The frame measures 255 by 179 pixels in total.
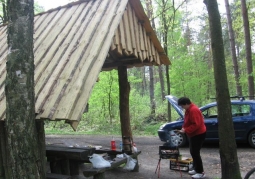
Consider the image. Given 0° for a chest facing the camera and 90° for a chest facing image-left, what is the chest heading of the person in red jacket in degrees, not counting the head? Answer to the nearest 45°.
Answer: approximately 90°

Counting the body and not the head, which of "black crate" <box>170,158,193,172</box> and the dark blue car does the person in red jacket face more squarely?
the black crate

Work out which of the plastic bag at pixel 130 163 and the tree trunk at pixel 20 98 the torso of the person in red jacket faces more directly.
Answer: the plastic bag

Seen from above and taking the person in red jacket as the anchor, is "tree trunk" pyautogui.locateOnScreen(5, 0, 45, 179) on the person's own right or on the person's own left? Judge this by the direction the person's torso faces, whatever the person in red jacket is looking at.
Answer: on the person's own left

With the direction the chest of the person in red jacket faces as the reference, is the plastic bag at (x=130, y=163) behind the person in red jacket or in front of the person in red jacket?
in front

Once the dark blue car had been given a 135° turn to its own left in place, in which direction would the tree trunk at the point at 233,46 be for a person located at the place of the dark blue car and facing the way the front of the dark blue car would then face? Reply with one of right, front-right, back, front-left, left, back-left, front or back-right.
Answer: back-left
